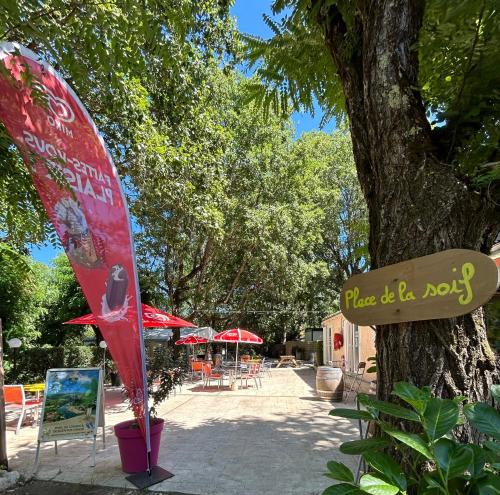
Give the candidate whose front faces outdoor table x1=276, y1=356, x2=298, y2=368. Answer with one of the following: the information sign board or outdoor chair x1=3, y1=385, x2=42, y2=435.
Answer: the outdoor chair

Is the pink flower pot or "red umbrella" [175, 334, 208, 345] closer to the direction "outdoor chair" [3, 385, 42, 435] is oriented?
the red umbrella

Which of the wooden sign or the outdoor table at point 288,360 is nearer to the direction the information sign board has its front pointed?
the wooden sign

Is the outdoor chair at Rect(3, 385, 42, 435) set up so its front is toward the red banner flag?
no

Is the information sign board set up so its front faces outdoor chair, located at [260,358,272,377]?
no

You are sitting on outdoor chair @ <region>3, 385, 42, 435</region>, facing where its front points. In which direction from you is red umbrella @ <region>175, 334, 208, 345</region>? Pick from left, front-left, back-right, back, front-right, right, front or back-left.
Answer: front

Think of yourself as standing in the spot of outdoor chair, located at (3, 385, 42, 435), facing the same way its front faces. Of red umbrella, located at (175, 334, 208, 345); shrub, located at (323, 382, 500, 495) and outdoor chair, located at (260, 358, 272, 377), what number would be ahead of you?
2

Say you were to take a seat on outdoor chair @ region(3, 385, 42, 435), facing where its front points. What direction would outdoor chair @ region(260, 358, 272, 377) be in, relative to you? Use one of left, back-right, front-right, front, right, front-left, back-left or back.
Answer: front

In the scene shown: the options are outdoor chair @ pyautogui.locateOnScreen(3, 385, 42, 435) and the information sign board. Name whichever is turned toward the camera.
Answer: the information sign board

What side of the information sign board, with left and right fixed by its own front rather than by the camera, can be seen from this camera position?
front

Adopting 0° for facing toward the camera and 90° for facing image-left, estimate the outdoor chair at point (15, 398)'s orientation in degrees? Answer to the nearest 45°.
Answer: approximately 225°
